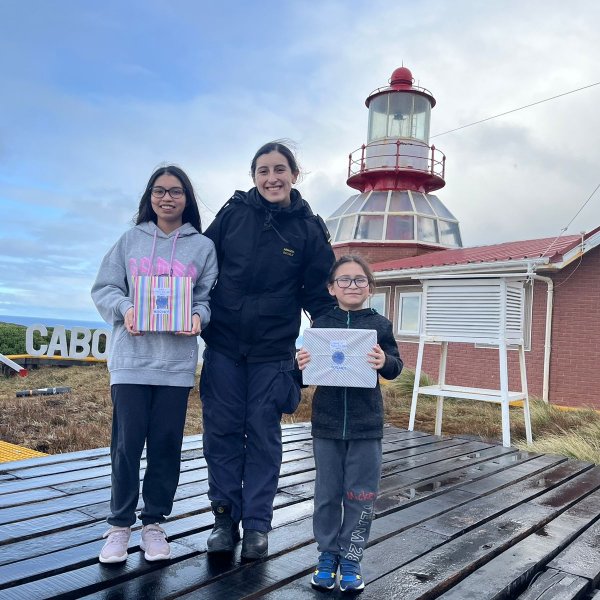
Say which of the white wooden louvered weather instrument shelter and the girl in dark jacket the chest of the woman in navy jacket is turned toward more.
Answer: the girl in dark jacket

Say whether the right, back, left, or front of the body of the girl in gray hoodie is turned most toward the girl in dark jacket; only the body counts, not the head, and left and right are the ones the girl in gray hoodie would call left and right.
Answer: left

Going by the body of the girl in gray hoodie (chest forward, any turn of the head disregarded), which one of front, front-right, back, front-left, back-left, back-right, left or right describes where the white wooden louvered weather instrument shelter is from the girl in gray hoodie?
back-left

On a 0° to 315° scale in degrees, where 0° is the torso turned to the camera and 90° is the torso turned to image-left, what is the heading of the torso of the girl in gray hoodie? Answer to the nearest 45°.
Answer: approximately 0°

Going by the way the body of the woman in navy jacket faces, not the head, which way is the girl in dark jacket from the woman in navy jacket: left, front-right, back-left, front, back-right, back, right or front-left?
front-left

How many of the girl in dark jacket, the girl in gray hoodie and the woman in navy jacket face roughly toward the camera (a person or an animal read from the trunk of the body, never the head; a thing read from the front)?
3

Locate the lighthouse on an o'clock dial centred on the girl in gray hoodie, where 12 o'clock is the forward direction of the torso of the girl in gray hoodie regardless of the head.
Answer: The lighthouse is roughly at 7 o'clock from the girl in gray hoodie.

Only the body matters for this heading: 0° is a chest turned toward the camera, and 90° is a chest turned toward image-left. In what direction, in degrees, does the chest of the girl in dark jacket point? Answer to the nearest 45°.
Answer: approximately 0°

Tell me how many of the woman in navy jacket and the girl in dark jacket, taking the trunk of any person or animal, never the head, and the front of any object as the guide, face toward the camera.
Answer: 2

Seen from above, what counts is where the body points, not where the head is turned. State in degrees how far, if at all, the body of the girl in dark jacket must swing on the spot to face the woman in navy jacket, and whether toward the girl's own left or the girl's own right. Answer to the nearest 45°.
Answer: approximately 135° to the girl's own right
